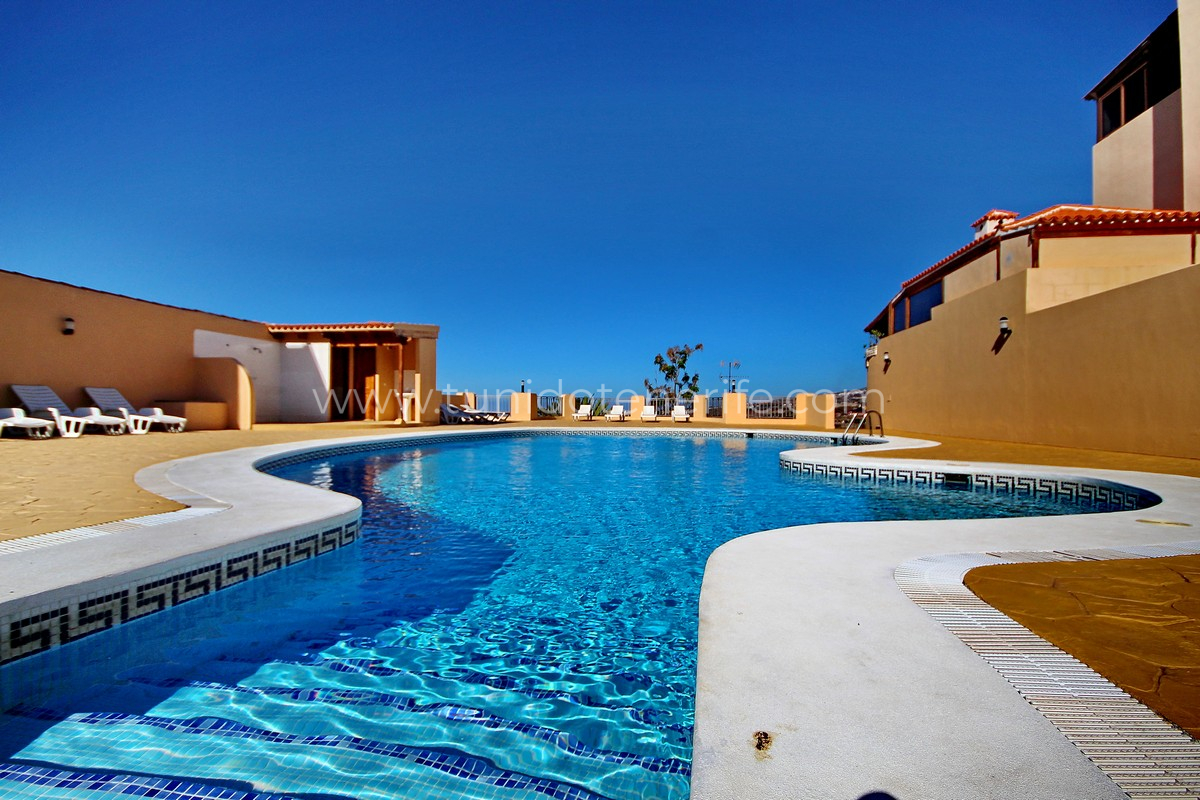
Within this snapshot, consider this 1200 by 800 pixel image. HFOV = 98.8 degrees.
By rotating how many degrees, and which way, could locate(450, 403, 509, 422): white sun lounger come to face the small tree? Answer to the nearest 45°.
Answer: approximately 45° to its left

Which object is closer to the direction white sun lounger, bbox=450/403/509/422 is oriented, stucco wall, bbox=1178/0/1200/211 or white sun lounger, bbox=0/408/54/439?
the stucco wall

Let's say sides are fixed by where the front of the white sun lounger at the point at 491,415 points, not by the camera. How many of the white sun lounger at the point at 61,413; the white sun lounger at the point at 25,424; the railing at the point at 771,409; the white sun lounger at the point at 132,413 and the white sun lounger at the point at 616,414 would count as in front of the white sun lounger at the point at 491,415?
2

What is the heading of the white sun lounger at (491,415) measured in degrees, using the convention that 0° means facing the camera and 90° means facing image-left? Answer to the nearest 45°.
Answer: approximately 270°

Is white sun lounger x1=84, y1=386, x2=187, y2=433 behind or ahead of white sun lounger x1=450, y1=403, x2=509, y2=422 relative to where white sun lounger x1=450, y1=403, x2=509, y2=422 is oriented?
behind

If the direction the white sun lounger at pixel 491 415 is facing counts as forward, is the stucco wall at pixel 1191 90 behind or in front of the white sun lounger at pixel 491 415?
in front

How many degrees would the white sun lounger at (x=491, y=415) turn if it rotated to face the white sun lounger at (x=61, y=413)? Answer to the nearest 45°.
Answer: approximately 135° to its right

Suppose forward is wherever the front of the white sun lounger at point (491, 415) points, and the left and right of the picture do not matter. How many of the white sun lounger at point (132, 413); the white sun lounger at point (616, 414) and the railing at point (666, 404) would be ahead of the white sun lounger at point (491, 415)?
2

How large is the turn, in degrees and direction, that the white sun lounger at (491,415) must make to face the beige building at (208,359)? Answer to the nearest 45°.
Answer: approximately 135° to its right

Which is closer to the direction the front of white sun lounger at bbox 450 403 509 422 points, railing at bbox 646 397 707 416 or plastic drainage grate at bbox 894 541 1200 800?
the railing

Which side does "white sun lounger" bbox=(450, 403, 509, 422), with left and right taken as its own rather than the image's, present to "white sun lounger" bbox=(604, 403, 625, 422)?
front

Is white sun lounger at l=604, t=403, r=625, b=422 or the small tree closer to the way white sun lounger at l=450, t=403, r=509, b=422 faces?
the white sun lounger

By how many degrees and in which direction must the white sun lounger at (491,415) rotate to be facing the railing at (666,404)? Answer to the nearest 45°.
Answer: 0° — it already faces it

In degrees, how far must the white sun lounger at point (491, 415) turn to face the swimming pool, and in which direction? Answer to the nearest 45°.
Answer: approximately 90° to its right

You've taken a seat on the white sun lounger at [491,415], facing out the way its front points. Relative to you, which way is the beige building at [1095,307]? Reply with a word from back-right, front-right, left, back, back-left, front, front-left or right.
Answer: front-right

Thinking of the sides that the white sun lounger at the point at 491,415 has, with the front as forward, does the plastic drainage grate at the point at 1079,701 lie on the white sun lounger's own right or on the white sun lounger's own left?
on the white sun lounger's own right
